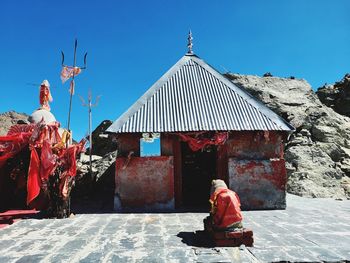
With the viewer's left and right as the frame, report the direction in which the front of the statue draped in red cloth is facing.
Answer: facing away from the viewer and to the left of the viewer

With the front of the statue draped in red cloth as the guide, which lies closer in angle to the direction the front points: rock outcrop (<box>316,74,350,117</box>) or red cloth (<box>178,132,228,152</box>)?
the red cloth

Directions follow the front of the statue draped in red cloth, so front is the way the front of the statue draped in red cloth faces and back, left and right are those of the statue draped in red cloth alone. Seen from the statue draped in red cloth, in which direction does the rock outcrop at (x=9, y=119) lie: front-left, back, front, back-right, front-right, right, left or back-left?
front

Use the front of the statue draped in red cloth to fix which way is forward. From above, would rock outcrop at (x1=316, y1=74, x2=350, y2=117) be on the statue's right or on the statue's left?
on the statue's right

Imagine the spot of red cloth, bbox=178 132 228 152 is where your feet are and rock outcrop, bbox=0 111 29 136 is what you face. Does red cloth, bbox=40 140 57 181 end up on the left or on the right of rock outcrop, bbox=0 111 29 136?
left

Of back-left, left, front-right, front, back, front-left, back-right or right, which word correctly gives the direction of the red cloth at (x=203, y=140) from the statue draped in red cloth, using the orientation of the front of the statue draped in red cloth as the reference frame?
front-right
